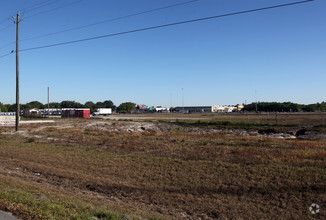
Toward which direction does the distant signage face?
toward the camera
